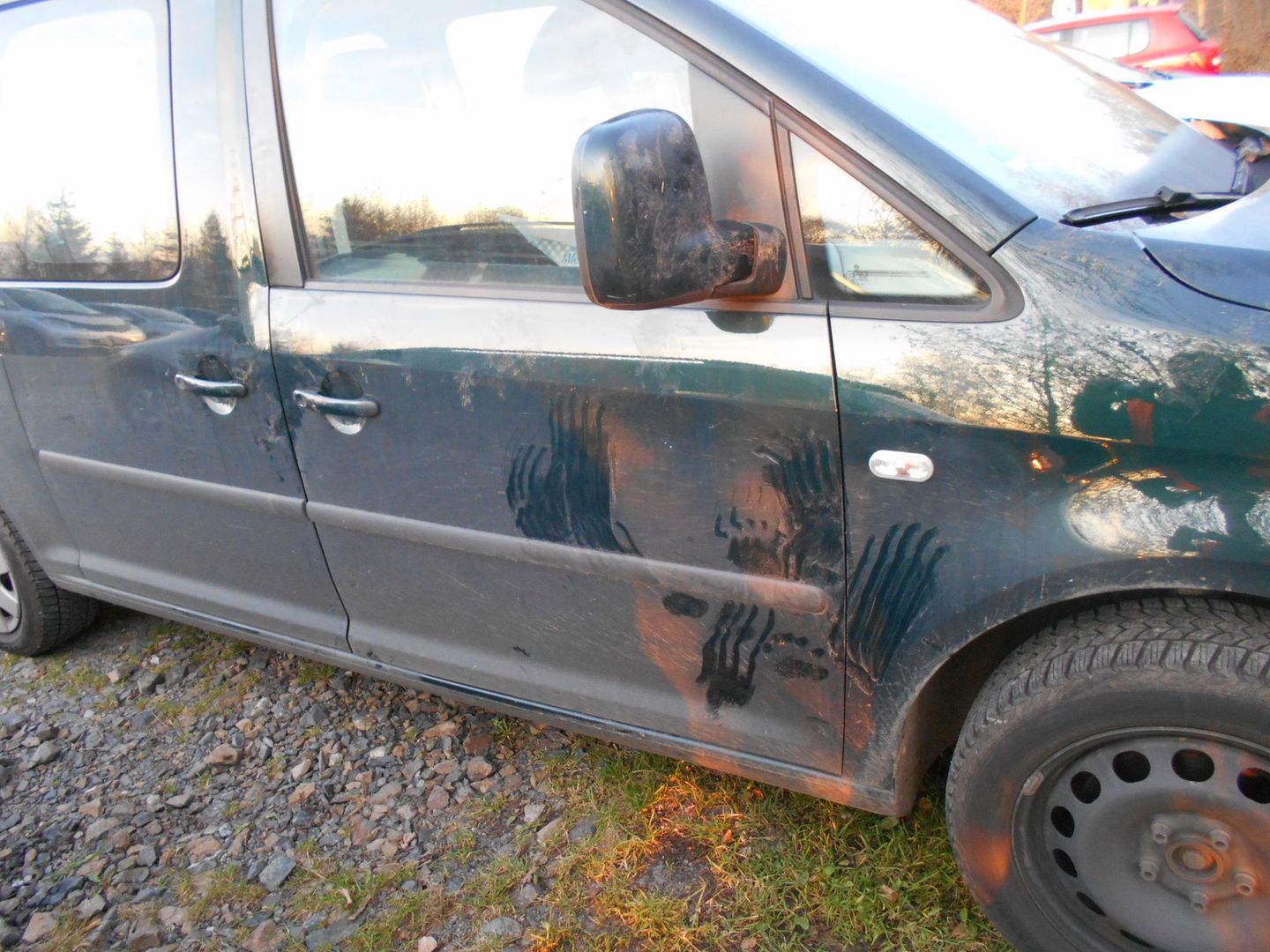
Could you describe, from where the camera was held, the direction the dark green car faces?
facing the viewer and to the right of the viewer

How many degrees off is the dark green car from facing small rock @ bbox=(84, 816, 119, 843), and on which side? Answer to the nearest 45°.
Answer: approximately 135° to its right

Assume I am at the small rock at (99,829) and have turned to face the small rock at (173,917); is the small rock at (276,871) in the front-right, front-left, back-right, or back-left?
front-left

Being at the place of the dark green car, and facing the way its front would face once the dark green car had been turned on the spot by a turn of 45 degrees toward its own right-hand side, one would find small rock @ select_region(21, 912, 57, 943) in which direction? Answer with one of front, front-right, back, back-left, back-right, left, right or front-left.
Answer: right

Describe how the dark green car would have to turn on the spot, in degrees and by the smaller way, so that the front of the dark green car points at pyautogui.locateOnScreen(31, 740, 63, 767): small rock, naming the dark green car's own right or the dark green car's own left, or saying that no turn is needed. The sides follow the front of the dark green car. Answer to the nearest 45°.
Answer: approximately 135° to the dark green car's own right

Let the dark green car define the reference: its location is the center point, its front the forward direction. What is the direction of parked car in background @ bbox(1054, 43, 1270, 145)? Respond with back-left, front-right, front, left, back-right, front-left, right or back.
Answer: left

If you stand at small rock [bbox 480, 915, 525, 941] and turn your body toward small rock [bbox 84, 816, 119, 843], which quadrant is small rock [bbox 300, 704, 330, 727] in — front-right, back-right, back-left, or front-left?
front-right
